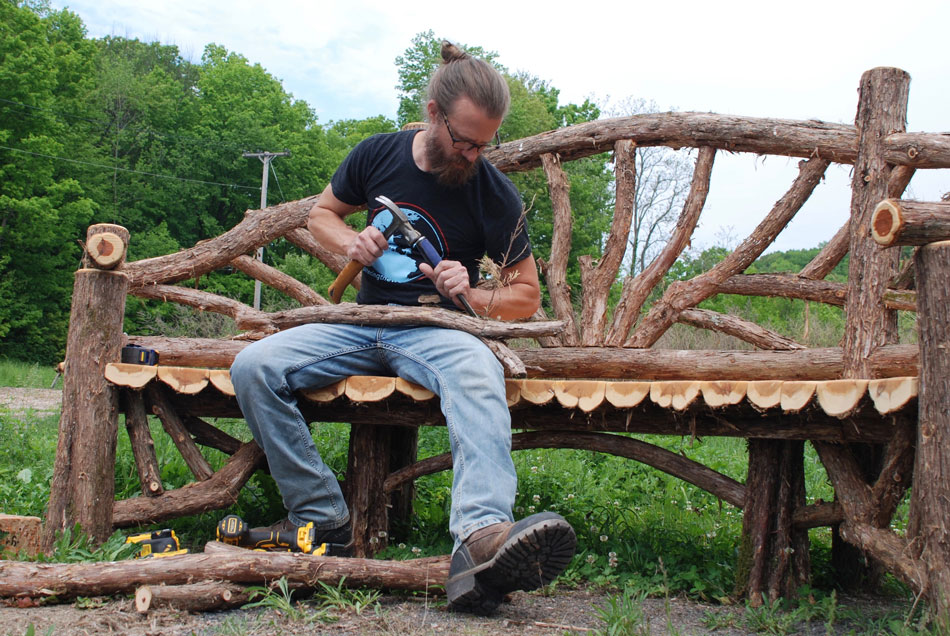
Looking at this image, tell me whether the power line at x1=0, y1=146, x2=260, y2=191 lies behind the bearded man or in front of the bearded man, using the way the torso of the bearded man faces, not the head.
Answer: behind

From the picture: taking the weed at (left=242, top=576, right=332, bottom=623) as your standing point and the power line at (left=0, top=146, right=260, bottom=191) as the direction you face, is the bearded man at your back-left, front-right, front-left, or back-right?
front-right

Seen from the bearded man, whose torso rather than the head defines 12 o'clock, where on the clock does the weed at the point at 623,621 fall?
The weed is roughly at 11 o'clock from the bearded man.

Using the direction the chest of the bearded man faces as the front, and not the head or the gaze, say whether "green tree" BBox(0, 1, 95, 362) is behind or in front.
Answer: behind

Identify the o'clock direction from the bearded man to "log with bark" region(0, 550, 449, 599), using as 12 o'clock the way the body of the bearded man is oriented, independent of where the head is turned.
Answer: The log with bark is roughly at 2 o'clock from the bearded man.

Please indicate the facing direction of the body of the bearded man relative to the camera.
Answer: toward the camera
